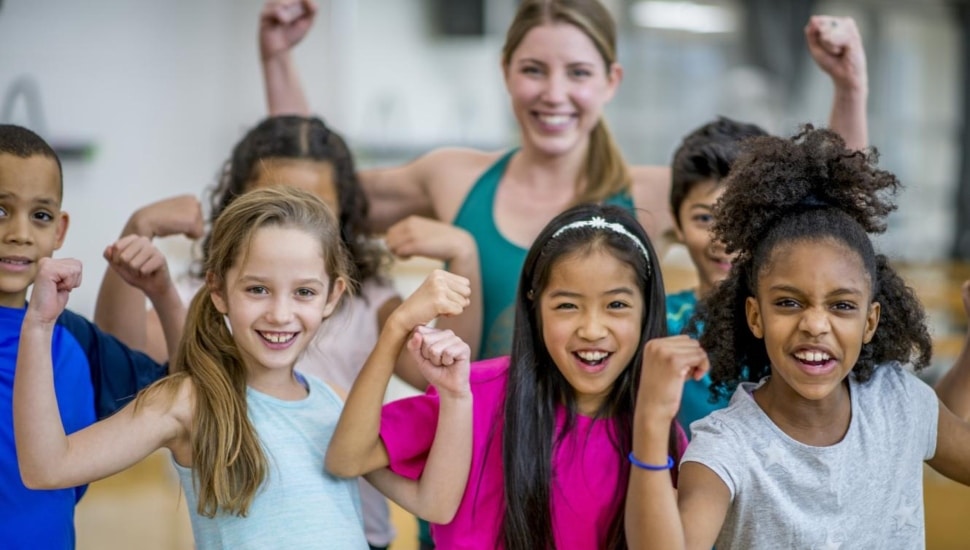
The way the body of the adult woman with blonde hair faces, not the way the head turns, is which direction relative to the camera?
toward the camera

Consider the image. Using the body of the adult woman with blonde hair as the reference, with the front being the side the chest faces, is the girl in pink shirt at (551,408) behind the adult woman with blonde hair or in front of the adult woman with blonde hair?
in front

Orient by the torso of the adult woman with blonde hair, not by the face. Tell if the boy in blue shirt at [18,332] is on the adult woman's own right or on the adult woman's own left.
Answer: on the adult woman's own right

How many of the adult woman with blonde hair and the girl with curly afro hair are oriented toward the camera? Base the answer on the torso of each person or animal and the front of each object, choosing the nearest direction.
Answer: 2

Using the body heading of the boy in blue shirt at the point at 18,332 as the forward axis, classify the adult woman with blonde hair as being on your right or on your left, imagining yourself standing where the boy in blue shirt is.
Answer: on your left

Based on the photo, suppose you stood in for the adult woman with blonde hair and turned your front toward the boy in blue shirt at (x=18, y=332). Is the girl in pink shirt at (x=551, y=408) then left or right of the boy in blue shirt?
left

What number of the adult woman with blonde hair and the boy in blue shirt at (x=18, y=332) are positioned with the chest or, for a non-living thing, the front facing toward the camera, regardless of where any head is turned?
2

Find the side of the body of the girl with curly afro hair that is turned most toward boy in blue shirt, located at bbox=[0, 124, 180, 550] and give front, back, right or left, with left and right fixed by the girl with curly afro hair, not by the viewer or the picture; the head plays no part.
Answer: right

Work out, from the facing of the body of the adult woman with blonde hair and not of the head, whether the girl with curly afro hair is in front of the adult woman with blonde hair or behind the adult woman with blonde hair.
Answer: in front

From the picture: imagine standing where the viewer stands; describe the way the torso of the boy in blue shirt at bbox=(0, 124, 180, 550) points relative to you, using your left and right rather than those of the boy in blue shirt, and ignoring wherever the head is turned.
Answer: facing the viewer

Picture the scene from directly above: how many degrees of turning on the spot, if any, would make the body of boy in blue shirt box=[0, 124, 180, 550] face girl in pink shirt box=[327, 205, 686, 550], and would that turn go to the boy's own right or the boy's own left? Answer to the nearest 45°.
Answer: approximately 45° to the boy's own left
